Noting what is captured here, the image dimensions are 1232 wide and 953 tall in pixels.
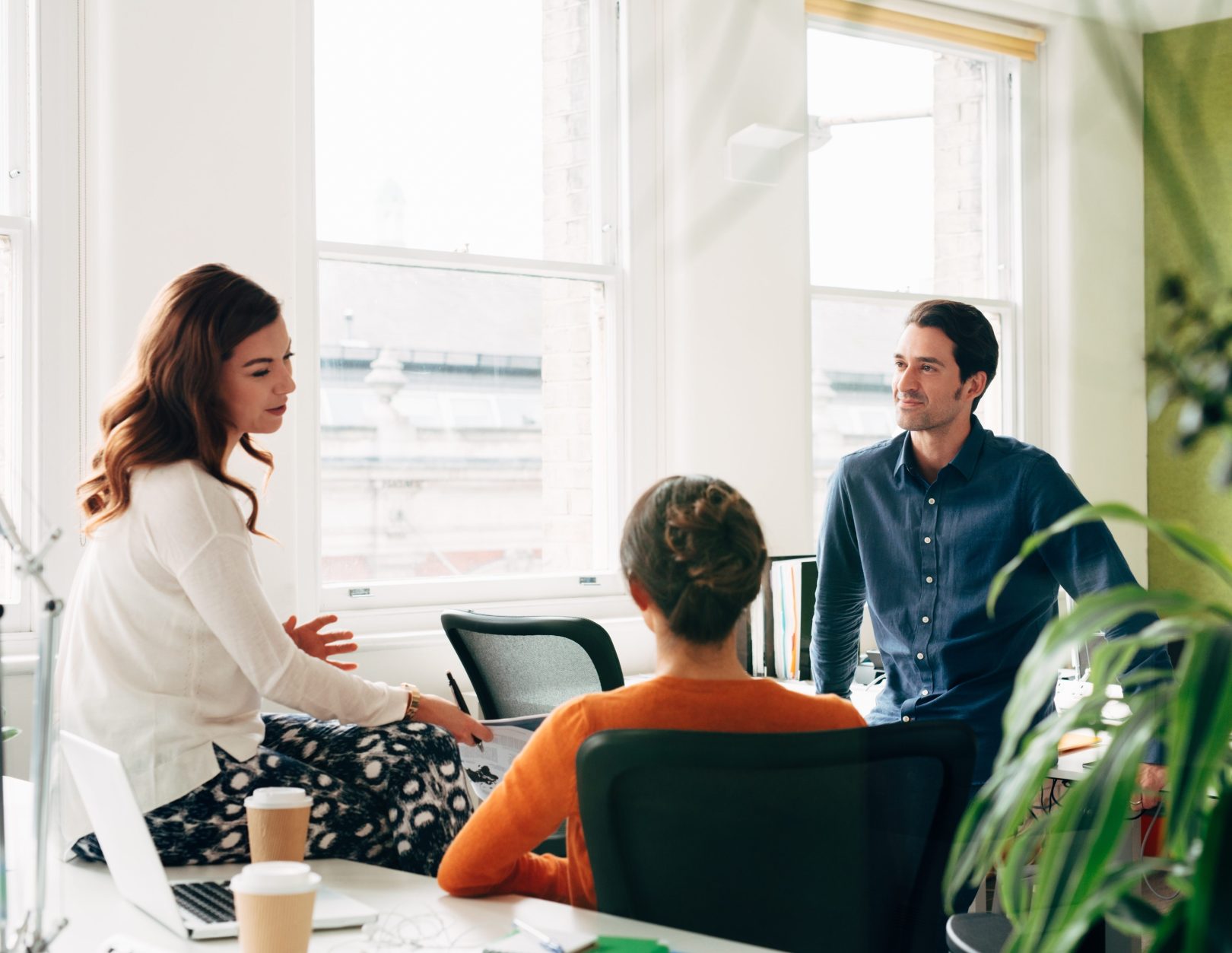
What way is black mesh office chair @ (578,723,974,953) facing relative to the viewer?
away from the camera

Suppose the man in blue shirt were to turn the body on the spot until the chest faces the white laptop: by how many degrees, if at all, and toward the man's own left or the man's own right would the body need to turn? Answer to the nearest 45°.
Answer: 0° — they already face it

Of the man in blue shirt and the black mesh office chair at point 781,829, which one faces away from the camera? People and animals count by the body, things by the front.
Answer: the black mesh office chair

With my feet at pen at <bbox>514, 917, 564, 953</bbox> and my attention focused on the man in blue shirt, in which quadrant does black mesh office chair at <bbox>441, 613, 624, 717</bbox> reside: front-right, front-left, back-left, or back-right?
front-left

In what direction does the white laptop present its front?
to the viewer's right

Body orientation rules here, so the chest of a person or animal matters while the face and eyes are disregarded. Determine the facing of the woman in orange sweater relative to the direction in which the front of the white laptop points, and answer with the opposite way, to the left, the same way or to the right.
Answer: to the left

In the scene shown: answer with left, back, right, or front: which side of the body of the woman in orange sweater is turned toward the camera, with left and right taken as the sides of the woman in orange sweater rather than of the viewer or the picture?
back

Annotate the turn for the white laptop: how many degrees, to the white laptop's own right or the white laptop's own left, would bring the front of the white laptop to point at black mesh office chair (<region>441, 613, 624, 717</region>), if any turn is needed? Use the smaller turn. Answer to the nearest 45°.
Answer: approximately 45° to the white laptop's own left

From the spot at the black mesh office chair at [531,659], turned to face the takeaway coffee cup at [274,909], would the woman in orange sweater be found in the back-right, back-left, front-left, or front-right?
front-left

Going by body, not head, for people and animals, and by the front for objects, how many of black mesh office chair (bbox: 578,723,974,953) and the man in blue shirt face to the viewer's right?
0

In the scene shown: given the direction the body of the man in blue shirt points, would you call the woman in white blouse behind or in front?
in front

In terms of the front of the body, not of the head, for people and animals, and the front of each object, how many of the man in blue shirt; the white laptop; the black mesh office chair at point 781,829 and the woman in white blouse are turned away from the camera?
1

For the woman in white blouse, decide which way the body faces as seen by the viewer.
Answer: to the viewer's right
